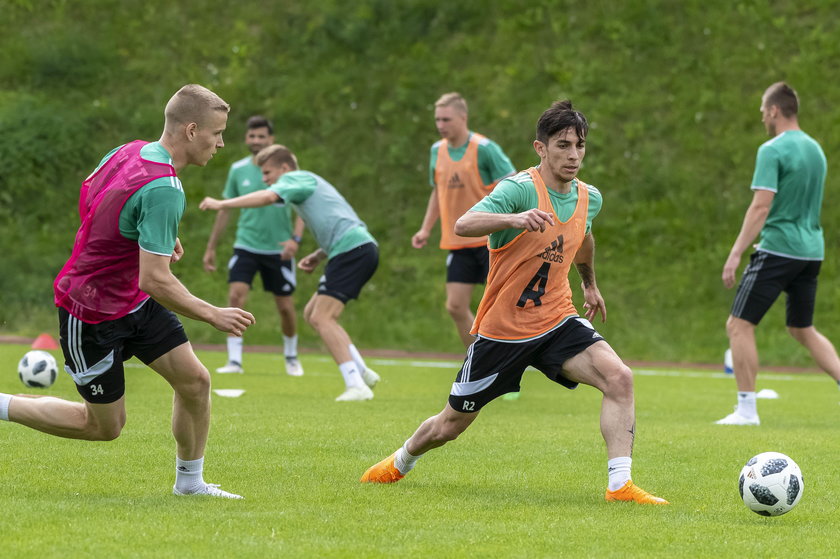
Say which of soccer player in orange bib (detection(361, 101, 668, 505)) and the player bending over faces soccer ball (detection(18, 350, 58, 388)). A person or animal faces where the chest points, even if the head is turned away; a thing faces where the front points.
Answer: the player bending over

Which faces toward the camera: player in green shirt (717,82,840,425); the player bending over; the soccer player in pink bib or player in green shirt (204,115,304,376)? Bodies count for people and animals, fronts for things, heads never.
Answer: player in green shirt (204,115,304,376)

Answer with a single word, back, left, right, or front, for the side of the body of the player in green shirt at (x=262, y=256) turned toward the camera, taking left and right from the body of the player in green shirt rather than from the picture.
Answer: front

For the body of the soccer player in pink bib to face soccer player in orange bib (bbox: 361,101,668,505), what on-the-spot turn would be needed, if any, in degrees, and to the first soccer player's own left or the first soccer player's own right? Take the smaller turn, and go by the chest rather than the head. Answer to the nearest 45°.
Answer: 0° — they already face them

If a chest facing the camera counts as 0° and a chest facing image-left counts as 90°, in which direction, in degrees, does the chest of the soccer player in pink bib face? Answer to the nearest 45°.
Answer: approximately 270°

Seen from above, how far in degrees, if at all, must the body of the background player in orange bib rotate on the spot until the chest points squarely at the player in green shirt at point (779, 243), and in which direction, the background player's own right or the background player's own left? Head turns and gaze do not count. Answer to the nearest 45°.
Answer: approximately 90° to the background player's own left

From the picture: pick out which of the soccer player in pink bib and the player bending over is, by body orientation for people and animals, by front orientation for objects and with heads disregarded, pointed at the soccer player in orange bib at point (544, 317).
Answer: the soccer player in pink bib

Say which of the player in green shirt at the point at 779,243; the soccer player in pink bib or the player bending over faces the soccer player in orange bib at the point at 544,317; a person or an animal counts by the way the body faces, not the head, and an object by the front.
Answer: the soccer player in pink bib

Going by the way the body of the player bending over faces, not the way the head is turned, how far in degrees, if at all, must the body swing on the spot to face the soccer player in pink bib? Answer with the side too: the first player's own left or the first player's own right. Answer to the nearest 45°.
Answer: approximately 90° to the first player's own left

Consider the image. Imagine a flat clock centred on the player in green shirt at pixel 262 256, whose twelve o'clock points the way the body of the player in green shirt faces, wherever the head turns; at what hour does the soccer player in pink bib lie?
The soccer player in pink bib is roughly at 12 o'clock from the player in green shirt.

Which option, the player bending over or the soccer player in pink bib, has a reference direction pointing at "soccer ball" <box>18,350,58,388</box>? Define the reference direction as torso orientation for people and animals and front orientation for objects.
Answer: the player bending over

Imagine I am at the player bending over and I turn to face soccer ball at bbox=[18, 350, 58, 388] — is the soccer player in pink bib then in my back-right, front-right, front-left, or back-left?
front-left

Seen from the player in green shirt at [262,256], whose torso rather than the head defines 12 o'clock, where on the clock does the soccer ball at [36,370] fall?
The soccer ball is roughly at 1 o'clock from the player in green shirt.

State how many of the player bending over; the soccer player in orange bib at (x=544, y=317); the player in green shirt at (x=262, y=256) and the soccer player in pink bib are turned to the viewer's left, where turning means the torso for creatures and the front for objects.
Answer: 1
